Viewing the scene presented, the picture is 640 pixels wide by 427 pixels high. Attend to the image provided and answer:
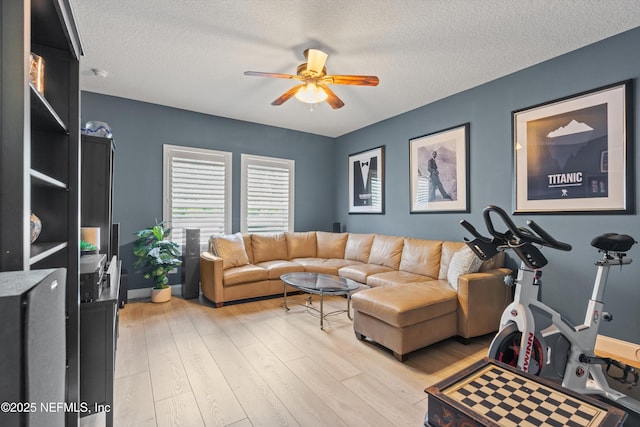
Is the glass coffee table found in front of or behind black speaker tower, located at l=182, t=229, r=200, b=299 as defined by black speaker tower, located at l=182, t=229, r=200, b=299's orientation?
in front

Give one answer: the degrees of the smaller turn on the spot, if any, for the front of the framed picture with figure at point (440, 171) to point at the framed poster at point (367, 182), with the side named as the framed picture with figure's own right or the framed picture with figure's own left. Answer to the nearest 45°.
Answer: approximately 90° to the framed picture with figure's own right

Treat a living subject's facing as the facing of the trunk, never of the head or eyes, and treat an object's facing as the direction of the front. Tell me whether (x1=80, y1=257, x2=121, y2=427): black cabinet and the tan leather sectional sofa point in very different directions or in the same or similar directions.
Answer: very different directions

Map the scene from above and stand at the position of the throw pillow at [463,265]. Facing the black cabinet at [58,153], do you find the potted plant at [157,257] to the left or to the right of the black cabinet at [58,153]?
right

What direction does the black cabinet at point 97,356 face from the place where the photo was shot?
facing to the right of the viewer

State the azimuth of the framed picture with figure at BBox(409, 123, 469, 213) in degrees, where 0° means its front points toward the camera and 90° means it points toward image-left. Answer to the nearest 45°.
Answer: approximately 45°

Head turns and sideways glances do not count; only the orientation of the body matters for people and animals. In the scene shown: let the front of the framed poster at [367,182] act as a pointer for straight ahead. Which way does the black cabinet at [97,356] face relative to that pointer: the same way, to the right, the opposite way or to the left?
the opposite way

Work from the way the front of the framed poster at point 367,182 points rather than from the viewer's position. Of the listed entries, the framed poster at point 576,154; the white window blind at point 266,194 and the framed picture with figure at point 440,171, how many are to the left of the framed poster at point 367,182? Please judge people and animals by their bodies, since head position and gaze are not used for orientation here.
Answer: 2

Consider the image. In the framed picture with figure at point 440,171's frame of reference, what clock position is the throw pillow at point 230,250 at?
The throw pillow is roughly at 1 o'clock from the framed picture with figure.

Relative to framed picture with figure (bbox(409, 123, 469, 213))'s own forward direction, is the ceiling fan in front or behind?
in front

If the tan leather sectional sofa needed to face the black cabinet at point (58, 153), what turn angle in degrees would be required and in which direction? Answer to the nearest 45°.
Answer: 0° — it already faces it

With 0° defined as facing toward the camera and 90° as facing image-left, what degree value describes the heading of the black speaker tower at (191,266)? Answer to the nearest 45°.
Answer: approximately 0°

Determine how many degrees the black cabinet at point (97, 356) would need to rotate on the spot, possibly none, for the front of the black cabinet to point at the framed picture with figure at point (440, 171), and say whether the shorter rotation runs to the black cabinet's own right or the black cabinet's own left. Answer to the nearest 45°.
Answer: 0° — it already faces it

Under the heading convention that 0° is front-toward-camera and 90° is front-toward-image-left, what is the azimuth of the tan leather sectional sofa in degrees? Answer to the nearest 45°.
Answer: approximately 45°
